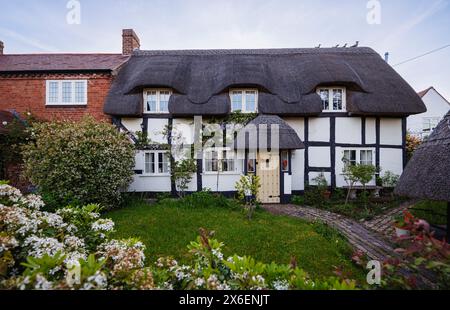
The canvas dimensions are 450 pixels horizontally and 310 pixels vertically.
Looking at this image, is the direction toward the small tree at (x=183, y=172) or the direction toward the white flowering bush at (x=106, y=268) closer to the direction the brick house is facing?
the white flowering bush

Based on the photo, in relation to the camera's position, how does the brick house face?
facing the viewer

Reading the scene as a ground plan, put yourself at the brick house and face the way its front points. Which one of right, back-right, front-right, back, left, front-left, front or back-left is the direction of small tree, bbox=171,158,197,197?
front-left

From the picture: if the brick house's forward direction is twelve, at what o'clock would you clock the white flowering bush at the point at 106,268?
The white flowering bush is roughly at 12 o'clock from the brick house.

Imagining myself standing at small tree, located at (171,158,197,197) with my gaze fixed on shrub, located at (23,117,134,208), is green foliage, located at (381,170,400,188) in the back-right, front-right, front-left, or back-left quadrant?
back-left

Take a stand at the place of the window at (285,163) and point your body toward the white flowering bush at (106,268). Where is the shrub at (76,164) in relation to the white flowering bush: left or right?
right

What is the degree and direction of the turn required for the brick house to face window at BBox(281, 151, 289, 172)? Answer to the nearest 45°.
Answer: approximately 45° to its left

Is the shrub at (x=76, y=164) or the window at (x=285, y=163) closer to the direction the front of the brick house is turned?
the shrub

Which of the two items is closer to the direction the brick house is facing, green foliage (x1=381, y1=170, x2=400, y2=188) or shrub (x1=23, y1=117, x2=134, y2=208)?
the shrub

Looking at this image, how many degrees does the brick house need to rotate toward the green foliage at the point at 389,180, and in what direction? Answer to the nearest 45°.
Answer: approximately 45° to its left

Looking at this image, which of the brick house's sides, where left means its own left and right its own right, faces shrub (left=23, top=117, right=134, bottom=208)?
front
